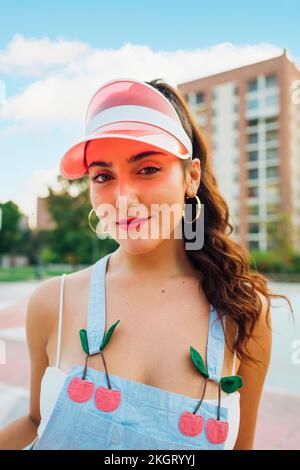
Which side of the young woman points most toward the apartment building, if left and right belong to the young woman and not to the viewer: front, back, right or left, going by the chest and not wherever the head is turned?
back

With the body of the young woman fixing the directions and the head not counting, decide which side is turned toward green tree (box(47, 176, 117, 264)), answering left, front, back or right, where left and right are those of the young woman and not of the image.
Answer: back

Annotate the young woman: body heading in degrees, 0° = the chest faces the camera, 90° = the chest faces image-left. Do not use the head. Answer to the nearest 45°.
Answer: approximately 0°
